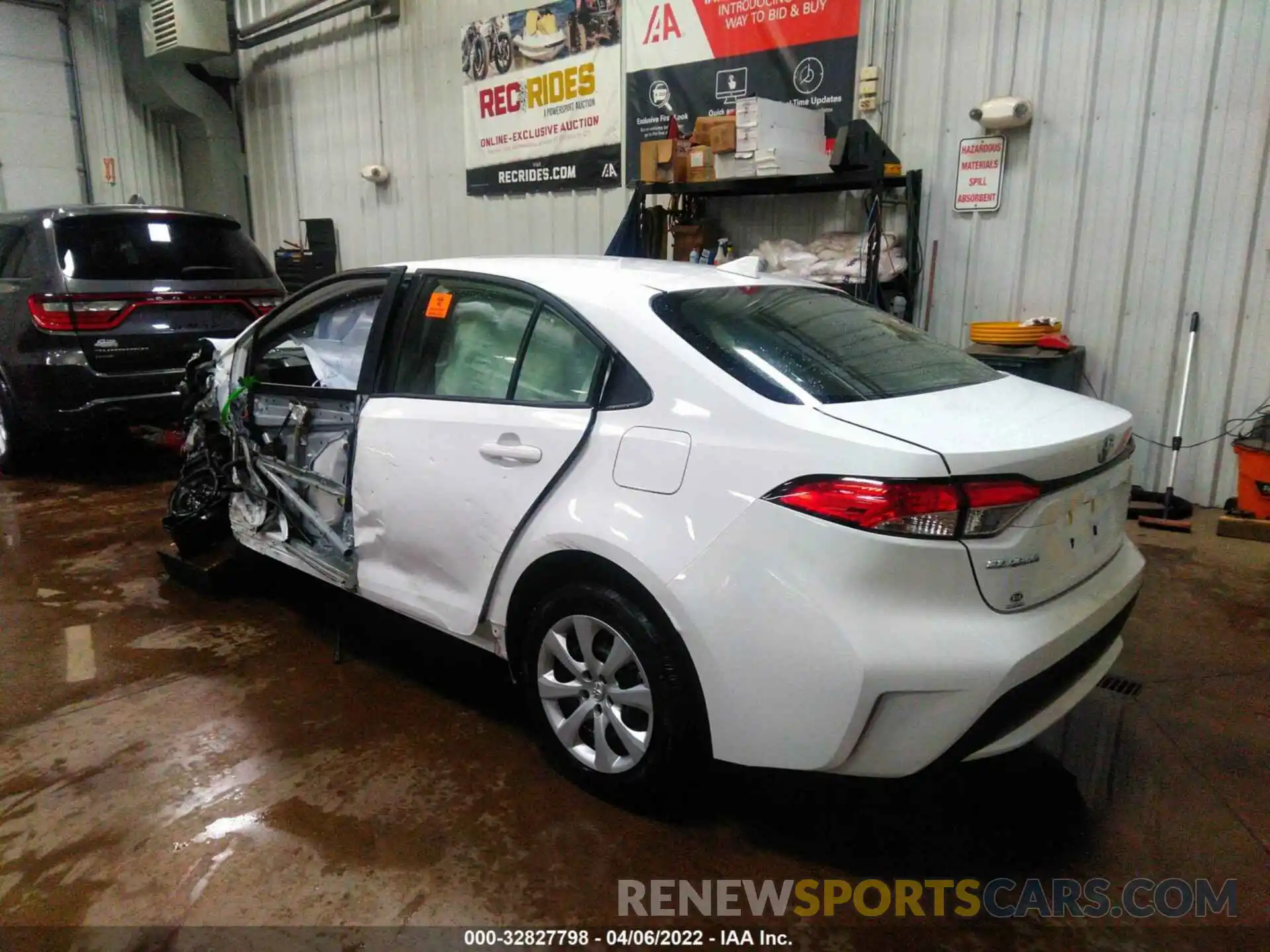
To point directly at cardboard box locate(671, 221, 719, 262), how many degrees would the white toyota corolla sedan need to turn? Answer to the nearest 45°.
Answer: approximately 45° to its right

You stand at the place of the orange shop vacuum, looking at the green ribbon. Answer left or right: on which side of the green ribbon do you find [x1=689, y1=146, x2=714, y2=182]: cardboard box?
right

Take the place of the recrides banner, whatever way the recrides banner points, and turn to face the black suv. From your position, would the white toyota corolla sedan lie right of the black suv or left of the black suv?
left

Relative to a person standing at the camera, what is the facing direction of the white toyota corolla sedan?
facing away from the viewer and to the left of the viewer
